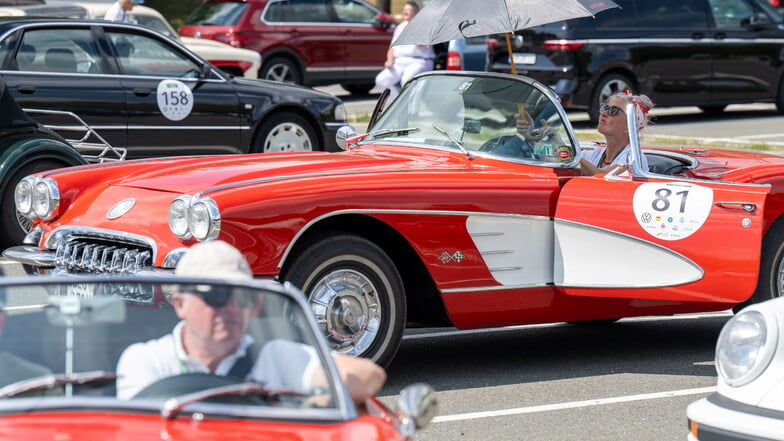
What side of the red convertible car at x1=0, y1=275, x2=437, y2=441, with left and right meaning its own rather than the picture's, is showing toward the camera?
front

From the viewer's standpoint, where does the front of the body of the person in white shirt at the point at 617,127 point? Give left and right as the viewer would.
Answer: facing the viewer and to the left of the viewer

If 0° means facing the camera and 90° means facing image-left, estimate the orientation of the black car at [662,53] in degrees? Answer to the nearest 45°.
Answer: approximately 225°

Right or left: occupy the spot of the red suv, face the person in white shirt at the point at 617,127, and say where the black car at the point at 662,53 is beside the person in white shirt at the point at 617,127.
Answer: left

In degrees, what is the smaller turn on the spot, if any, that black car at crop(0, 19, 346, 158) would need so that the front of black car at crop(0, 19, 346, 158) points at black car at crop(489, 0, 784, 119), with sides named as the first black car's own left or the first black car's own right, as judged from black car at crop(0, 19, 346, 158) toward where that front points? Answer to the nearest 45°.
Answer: approximately 45° to the first black car's own left

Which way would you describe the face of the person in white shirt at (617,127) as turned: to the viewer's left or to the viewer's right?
to the viewer's left

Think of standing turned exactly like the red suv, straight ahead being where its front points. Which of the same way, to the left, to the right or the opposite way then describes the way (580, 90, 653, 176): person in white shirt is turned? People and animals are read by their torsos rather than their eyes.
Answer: the opposite way

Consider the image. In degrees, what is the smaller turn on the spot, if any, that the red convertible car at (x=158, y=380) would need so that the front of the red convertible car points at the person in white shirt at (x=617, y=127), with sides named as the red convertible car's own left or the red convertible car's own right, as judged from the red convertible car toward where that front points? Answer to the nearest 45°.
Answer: approximately 135° to the red convertible car's own left

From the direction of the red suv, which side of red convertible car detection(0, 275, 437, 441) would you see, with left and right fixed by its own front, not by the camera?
back

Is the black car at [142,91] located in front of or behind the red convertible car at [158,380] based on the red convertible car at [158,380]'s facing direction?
behind

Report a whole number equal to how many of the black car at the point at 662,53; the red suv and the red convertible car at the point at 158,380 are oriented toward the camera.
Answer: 1
